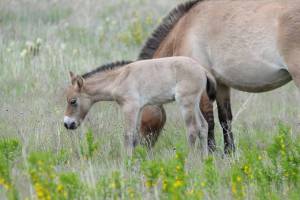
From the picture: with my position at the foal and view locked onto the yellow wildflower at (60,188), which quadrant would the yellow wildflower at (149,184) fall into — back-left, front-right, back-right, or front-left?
front-left

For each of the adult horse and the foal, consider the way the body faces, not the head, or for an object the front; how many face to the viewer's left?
2

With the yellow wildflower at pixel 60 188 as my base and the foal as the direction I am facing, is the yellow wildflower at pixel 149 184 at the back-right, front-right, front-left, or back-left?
front-right

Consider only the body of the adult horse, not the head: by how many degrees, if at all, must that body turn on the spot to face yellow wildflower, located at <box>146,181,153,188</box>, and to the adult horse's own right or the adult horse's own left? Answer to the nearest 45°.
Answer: approximately 90° to the adult horse's own left

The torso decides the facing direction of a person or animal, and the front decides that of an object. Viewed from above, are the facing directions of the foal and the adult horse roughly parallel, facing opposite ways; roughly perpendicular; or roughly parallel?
roughly parallel

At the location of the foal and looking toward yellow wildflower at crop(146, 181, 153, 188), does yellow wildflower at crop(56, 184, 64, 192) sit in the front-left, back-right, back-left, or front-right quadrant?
front-right

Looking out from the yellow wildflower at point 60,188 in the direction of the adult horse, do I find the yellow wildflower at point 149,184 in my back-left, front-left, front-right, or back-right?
front-right

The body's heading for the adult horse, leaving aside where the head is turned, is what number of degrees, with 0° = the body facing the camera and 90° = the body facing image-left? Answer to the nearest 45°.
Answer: approximately 90°

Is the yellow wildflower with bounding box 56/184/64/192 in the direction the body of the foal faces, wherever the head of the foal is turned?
no

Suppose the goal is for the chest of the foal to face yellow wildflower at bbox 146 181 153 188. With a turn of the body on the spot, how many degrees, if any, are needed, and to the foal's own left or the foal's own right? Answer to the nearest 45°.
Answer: approximately 90° to the foal's own left

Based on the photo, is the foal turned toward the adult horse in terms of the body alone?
no

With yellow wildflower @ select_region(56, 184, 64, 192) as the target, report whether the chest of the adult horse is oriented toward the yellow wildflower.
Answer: no

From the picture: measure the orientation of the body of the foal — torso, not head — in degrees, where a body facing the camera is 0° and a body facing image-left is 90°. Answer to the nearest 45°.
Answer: approximately 90°
